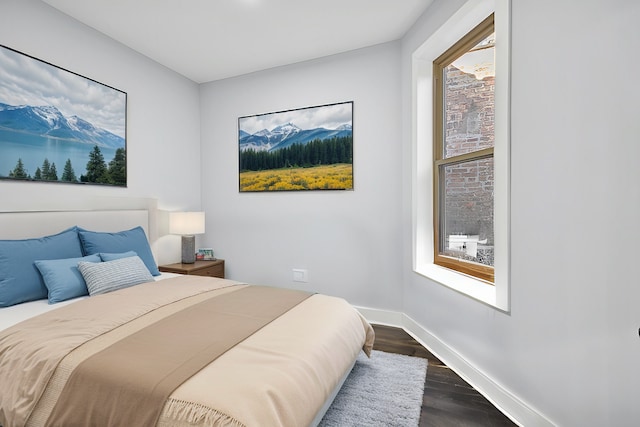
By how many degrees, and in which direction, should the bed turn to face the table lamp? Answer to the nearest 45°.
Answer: approximately 135° to its left

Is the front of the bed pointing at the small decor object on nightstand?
no

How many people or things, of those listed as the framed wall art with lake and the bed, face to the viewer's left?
0

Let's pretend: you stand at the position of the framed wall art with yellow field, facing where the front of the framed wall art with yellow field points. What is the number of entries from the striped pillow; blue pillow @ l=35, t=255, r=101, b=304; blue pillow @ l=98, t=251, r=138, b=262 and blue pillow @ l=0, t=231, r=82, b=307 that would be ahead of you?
4

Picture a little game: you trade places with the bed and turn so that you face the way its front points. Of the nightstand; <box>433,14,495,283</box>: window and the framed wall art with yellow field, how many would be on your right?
0

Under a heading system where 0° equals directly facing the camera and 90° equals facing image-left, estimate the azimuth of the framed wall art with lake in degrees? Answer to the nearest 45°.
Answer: approximately 315°

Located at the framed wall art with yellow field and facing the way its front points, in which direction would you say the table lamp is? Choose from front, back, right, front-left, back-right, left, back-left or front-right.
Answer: front-right

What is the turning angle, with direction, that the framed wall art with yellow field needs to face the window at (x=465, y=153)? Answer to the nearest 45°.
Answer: approximately 90° to its left

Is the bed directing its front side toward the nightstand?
no

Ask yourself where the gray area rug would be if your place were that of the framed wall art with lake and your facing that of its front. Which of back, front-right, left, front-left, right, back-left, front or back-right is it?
front

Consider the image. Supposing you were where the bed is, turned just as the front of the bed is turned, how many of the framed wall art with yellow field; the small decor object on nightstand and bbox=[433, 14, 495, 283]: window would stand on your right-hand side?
0

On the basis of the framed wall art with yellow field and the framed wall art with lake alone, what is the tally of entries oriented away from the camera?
0

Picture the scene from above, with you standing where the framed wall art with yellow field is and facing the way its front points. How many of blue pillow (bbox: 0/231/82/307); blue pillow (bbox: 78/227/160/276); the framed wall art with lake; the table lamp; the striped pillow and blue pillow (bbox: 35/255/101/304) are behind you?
0

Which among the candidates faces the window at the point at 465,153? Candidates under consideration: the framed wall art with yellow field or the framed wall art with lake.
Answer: the framed wall art with lake

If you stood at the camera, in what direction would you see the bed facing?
facing the viewer and to the right of the viewer

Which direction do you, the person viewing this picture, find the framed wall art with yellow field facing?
facing the viewer and to the left of the viewer

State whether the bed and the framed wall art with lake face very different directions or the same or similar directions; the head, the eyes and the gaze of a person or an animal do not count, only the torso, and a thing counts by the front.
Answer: same or similar directions
